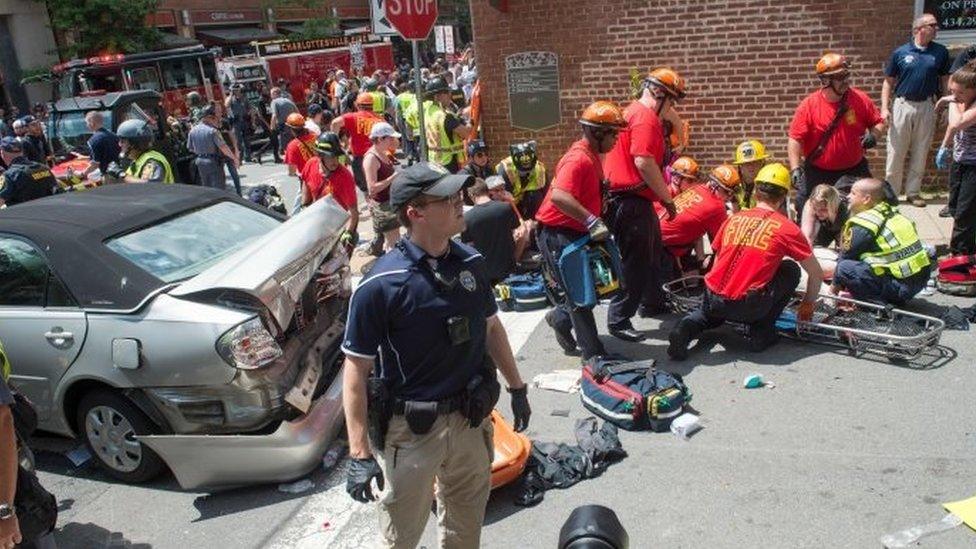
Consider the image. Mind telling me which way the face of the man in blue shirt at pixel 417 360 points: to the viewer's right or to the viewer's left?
to the viewer's right

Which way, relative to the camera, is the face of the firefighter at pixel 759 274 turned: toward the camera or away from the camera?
away from the camera

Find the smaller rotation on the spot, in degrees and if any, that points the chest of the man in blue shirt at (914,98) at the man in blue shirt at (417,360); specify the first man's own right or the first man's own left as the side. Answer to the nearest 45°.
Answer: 0° — they already face them

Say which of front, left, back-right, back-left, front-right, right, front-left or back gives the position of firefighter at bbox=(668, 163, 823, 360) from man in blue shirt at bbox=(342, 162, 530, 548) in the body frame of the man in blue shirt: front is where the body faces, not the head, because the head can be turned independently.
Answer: left

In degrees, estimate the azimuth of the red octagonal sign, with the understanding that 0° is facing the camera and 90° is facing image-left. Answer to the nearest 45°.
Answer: approximately 0°

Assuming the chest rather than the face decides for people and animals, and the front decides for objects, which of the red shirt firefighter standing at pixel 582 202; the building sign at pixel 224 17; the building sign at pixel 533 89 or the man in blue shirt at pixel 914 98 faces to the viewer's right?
the red shirt firefighter standing

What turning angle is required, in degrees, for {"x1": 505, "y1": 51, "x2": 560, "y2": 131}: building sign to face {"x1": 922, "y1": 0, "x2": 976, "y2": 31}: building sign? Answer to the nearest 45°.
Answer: approximately 90° to its left

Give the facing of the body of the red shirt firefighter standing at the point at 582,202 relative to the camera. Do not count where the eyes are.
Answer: to the viewer's right

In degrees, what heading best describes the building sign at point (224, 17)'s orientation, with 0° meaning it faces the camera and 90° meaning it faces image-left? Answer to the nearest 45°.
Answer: approximately 0°

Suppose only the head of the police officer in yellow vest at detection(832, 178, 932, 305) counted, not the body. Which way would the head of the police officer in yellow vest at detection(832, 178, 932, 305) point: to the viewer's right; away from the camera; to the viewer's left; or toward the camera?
to the viewer's left

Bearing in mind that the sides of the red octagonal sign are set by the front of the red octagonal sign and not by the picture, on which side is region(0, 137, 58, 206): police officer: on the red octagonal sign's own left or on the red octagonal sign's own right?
on the red octagonal sign's own right
